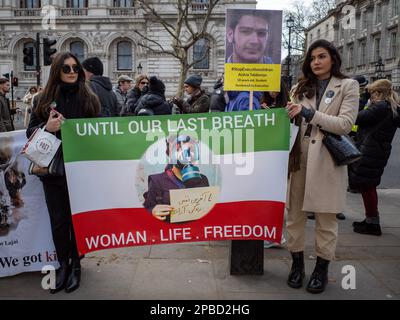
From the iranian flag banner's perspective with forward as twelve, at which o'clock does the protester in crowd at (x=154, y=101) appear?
The protester in crowd is roughly at 6 o'clock from the iranian flag banner.

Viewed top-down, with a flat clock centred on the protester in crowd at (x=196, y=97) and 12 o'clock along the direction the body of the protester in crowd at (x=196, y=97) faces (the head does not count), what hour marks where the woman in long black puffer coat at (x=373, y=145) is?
the woman in long black puffer coat at (x=373, y=145) is roughly at 7 o'clock from the protester in crowd at (x=196, y=97).

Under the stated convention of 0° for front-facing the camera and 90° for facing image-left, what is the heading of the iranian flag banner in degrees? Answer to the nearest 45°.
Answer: approximately 0°

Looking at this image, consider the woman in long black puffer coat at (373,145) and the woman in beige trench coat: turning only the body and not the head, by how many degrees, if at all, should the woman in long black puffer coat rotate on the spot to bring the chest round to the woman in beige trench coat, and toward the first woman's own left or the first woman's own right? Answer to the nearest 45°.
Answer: approximately 90° to the first woman's own left

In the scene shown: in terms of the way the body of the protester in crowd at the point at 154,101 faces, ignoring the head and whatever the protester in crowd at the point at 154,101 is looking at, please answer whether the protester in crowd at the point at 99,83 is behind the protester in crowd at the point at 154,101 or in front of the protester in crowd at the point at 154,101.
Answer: behind

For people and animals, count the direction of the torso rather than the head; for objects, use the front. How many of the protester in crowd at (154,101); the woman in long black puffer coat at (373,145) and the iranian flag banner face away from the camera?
1

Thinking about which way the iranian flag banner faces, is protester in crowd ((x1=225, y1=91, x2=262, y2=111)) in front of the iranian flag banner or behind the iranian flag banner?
behind

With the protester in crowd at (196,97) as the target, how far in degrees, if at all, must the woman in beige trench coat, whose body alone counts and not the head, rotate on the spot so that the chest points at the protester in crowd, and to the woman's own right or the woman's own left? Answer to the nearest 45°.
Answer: approximately 90° to the woman's own right

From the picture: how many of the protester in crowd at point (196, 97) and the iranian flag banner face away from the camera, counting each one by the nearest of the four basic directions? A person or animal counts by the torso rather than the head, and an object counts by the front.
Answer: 0
